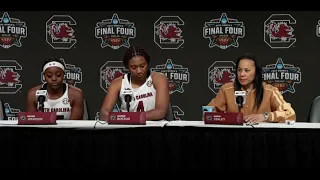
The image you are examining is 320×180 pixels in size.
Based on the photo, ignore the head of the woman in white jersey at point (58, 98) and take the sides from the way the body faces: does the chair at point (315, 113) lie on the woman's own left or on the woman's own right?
on the woman's own left

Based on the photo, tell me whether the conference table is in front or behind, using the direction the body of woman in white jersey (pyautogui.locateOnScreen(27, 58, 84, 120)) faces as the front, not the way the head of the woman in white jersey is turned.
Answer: in front

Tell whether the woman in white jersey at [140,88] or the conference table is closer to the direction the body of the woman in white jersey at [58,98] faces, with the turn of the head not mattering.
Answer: the conference table

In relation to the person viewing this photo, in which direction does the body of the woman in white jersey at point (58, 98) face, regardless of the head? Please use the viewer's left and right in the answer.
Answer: facing the viewer

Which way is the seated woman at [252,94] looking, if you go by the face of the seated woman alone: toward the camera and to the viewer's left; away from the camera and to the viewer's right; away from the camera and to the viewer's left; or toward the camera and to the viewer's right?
toward the camera and to the viewer's left

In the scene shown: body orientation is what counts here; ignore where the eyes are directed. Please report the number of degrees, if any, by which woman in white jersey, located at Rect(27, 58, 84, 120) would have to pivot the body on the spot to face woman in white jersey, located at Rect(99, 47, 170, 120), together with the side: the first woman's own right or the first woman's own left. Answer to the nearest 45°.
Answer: approximately 90° to the first woman's own left

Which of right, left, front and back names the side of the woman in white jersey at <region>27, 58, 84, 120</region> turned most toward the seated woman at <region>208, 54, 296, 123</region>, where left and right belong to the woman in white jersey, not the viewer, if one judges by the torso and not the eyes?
left
